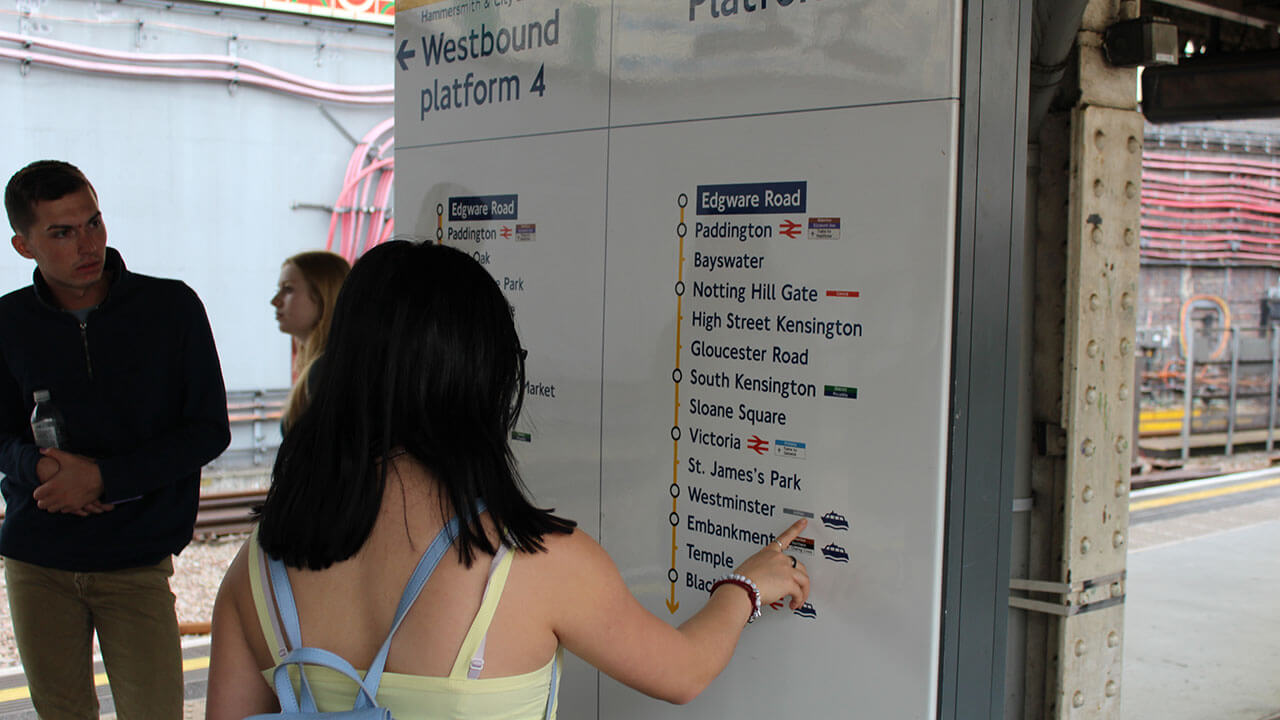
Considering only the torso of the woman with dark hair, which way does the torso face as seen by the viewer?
away from the camera

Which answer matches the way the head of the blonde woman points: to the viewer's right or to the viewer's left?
to the viewer's left

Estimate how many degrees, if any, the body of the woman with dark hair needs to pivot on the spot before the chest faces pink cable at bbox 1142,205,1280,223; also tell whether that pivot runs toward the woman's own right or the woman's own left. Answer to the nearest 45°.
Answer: approximately 45° to the woman's own right

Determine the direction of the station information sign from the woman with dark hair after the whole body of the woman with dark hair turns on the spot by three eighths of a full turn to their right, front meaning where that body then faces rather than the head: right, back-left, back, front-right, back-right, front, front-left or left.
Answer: left

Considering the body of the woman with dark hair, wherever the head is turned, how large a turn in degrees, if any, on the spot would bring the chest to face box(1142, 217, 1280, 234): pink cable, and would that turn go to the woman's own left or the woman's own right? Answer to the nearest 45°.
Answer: approximately 45° to the woman's own right

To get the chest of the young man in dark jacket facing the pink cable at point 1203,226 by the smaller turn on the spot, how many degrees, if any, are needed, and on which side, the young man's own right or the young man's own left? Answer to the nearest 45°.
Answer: approximately 135° to the young man's own left

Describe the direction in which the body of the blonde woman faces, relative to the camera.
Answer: to the viewer's left

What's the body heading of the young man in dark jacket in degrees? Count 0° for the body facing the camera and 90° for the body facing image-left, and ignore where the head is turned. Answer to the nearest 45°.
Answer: approximately 0°

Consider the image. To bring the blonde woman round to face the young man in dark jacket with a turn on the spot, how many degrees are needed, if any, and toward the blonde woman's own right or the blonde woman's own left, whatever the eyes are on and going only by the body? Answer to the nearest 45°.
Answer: approximately 45° to the blonde woman's own left

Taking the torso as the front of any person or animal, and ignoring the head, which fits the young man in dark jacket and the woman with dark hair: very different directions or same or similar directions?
very different directions

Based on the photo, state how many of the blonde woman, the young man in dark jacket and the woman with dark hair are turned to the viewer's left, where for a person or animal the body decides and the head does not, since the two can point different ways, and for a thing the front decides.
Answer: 1
